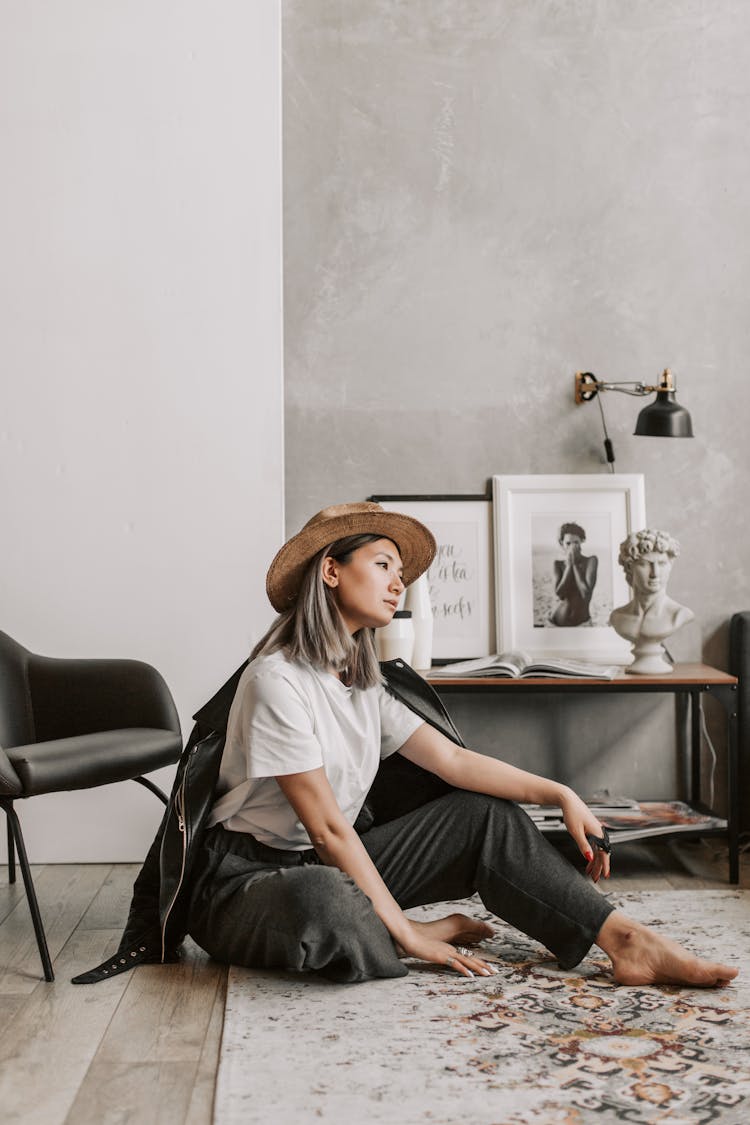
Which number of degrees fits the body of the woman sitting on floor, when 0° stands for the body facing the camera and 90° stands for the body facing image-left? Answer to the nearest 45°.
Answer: approximately 315°

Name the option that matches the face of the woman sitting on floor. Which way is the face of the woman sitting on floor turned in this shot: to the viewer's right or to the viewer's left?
to the viewer's right

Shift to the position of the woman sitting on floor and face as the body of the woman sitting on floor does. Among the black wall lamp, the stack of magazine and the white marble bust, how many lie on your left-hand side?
3

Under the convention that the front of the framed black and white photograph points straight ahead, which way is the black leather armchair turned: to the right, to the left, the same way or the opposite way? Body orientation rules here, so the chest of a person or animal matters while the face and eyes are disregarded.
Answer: to the left

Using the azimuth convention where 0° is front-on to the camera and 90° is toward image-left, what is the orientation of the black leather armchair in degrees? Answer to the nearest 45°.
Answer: approximately 315°

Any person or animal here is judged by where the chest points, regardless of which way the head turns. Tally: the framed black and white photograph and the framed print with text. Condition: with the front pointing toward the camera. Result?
2
